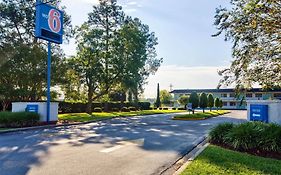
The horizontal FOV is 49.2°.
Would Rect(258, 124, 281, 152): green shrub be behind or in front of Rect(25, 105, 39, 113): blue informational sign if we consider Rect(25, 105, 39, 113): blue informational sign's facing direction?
in front

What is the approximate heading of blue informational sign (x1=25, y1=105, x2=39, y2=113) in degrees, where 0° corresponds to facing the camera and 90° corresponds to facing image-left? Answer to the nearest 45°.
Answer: approximately 0°

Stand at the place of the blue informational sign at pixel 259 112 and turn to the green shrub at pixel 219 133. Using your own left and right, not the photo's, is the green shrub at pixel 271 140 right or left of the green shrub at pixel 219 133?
left

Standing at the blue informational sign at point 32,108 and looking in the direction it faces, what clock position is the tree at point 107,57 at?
The tree is roughly at 7 o'clock from the blue informational sign.

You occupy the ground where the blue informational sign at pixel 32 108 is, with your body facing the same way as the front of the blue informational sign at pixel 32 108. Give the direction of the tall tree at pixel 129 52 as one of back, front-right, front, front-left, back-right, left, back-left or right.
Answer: back-left

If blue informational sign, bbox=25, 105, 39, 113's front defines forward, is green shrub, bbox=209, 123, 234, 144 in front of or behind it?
in front
